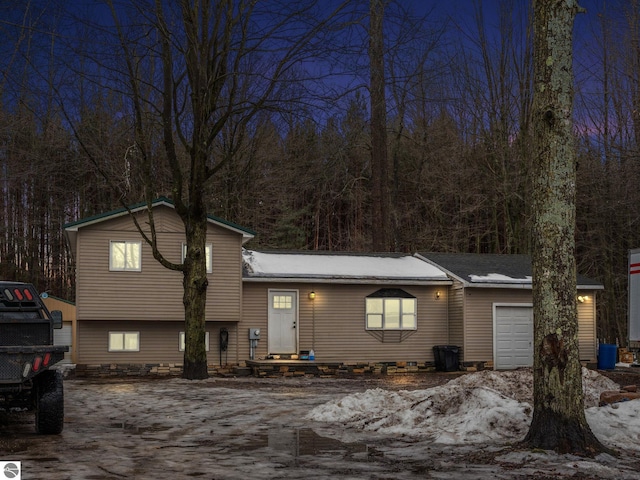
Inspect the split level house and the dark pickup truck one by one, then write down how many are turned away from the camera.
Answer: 1

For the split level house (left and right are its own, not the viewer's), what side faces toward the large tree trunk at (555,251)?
front

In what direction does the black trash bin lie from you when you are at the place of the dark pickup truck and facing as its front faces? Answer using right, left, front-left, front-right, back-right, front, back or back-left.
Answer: front-right

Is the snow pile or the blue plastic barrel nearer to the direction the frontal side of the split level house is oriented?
the snow pile

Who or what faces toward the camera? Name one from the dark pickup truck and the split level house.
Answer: the split level house

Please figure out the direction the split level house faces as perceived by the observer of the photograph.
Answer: facing the viewer

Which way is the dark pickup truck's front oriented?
away from the camera

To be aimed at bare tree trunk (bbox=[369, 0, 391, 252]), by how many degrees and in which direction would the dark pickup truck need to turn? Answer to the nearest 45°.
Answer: approximately 45° to its right

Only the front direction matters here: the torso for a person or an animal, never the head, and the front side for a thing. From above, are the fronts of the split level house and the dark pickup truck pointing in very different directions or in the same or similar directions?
very different directions

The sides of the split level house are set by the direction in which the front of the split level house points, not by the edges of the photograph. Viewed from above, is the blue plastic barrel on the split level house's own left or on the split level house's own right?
on the split level house's own left
